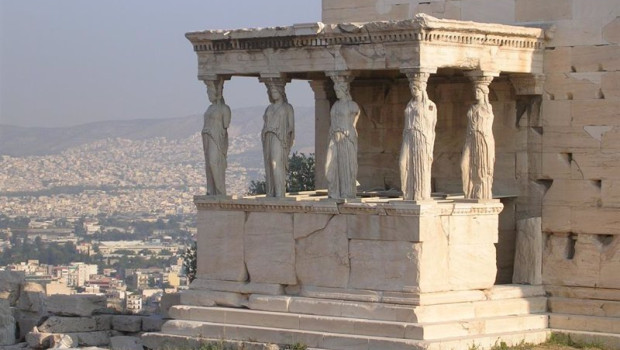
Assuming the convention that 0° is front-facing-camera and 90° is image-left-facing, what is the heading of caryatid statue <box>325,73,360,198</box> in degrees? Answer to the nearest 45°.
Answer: approximately 45°

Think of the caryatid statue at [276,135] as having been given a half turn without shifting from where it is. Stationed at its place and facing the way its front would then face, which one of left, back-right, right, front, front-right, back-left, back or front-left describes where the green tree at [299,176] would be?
front-left

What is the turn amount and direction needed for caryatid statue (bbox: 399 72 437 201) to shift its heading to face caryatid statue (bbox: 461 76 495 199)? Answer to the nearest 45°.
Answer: approximately 180°

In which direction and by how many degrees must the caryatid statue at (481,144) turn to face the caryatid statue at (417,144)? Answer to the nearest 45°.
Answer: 0° — it already faces it

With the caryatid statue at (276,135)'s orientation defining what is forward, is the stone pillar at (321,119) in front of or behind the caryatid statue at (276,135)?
behind

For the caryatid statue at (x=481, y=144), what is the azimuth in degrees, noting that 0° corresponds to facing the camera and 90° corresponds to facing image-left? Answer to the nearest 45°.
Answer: approximately 45°
